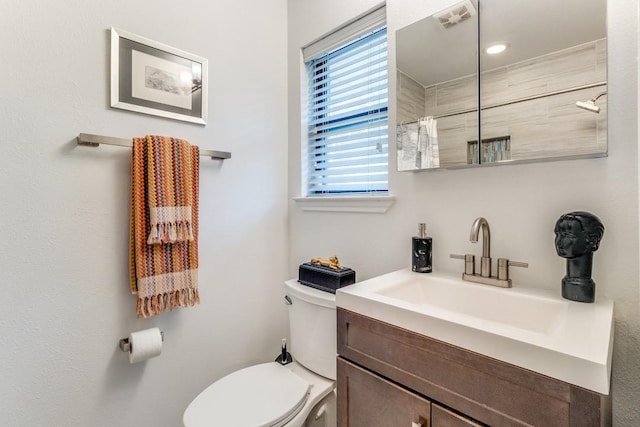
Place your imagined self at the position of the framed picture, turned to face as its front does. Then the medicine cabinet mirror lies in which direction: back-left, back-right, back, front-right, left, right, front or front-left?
front

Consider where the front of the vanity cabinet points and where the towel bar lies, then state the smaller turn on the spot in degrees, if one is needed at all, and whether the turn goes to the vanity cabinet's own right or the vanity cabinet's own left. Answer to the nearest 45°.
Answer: approximately 45° to the vanity cabinet's own right

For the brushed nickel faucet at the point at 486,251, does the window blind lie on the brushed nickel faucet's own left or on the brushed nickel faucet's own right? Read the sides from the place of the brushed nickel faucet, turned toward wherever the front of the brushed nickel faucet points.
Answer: on the brushed nickel faucet's own right

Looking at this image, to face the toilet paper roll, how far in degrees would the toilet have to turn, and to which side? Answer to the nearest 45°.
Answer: approximately 45° to its right

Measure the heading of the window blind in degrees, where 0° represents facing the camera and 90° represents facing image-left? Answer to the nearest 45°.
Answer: approximately 45°

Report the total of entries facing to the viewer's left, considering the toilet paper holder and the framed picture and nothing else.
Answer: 0

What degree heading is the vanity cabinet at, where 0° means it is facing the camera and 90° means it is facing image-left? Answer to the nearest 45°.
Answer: approximately 45°

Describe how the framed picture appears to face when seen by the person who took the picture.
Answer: facing the viewer and to the right of the viewer

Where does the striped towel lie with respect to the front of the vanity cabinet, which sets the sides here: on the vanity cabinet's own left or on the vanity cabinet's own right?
on the vanity cabinet's own right

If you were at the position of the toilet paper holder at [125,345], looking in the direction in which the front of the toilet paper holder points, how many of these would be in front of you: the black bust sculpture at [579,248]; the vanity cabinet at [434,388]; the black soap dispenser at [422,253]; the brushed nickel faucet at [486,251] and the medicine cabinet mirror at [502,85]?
5
